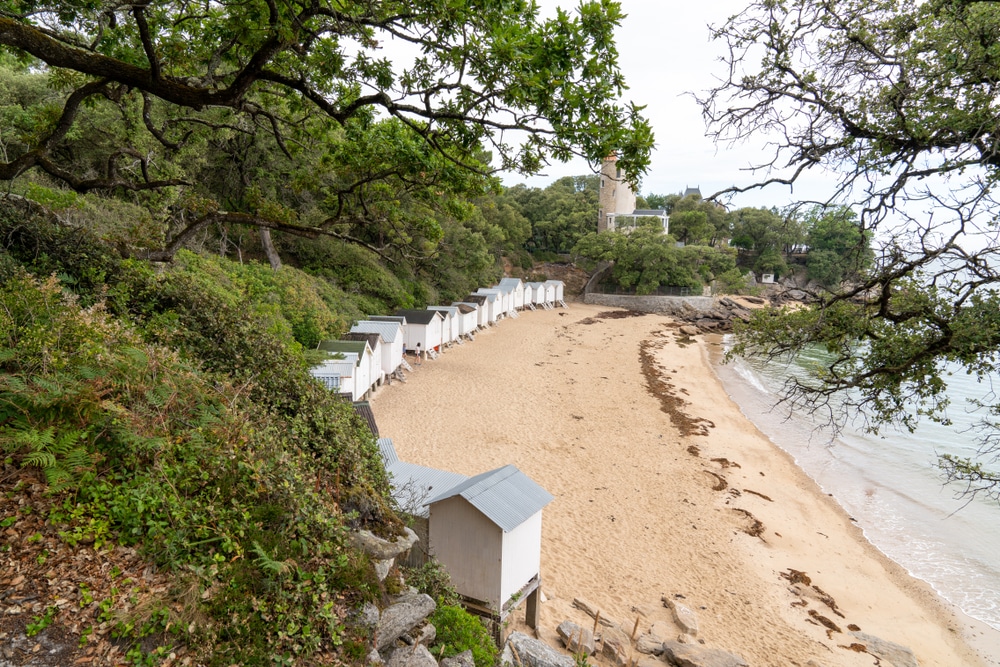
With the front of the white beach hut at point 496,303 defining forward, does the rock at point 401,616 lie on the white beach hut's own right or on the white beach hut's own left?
on the white beach hut's own right

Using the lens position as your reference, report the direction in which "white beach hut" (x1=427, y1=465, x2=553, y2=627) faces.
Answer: facing away from the viewer and to the right of the viewer

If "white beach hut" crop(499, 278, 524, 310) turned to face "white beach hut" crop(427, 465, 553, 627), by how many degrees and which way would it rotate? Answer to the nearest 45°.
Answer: approximately 45° to its right

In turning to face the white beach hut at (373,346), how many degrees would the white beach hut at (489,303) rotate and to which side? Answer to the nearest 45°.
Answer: approximately 45° to its right

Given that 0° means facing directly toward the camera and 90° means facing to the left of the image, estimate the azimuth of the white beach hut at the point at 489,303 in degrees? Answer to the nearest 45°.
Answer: approximately 315°

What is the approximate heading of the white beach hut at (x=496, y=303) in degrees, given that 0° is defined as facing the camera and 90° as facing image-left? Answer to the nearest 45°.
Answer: approximately 315°
